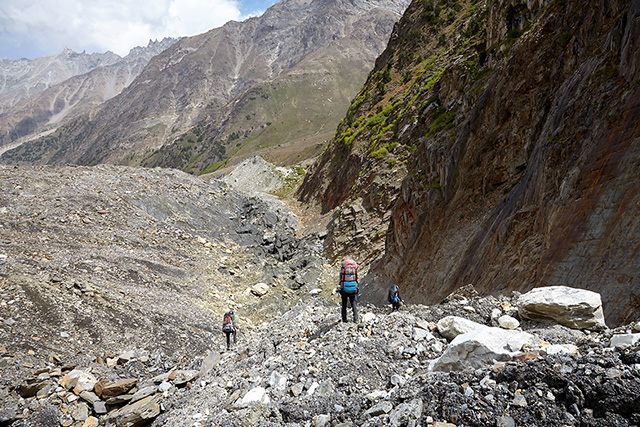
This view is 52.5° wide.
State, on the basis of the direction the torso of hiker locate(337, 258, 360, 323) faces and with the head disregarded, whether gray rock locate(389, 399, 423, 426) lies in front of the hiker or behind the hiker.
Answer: behind

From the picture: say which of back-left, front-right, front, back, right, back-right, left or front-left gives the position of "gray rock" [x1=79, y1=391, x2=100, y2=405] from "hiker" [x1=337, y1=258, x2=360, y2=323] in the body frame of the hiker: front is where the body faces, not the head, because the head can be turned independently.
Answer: left

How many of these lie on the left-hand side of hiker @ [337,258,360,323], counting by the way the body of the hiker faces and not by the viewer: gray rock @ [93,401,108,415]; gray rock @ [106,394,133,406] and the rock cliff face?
2

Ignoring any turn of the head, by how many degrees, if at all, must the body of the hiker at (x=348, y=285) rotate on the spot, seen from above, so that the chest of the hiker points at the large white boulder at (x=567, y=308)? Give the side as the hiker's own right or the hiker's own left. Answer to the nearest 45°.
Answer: approximately 135° to the hiker's own right

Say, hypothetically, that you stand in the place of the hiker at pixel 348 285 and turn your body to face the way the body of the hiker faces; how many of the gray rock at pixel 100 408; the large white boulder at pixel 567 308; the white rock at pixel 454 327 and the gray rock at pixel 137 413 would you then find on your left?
2

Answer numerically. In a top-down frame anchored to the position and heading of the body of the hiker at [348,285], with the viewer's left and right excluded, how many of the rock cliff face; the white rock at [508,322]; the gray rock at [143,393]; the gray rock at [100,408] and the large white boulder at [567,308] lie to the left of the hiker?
2

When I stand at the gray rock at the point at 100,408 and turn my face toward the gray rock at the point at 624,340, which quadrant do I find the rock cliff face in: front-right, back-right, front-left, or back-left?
front-left

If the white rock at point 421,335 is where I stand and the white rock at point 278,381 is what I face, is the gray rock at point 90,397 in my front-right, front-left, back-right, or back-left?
front-right

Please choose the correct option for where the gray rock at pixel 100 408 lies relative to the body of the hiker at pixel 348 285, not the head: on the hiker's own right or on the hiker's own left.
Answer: on the hiker's own left

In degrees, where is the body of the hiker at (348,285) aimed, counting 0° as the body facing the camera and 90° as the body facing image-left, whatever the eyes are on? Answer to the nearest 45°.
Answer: approximately 180°

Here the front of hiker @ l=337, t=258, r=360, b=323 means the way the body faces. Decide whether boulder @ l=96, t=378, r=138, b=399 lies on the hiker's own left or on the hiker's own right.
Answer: on the hiker's own left
